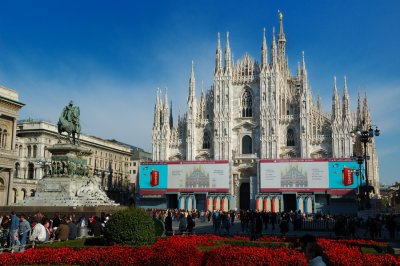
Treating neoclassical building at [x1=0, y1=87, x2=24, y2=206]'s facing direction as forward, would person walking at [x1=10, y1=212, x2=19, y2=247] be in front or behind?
in front

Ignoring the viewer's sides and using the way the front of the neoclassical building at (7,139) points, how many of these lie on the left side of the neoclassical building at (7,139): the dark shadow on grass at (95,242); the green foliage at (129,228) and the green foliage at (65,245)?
0

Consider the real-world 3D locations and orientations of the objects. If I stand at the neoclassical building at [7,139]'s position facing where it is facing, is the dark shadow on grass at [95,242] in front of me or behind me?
in front

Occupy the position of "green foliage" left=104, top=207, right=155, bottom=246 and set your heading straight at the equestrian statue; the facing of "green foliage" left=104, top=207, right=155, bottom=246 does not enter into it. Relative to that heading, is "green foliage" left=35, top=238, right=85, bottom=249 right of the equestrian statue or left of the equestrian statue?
left

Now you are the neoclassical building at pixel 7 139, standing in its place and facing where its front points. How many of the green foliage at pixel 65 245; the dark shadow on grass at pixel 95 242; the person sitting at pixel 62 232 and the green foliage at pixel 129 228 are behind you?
0

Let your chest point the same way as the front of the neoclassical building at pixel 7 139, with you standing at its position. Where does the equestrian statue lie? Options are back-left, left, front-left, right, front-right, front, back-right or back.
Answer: front-right

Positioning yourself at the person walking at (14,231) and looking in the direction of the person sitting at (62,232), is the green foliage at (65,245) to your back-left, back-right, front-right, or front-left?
front-right

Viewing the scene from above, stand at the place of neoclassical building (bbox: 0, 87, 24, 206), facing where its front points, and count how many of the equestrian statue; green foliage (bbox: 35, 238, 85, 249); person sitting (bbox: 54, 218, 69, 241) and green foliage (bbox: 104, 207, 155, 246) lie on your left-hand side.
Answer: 0

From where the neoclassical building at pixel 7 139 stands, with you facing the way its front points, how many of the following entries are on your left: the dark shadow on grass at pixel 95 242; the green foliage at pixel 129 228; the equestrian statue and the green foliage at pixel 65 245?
0

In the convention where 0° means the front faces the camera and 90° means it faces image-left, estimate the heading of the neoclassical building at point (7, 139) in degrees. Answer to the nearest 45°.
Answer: approximately 315°

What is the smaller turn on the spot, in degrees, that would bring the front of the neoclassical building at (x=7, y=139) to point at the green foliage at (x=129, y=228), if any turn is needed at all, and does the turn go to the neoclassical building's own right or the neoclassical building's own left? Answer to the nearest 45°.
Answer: approximately 45° to the neoclassical building's own right

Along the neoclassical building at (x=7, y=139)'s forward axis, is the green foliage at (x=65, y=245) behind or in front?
in front

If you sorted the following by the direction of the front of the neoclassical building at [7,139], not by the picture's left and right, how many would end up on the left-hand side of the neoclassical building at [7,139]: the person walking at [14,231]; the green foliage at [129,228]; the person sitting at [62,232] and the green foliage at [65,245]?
0

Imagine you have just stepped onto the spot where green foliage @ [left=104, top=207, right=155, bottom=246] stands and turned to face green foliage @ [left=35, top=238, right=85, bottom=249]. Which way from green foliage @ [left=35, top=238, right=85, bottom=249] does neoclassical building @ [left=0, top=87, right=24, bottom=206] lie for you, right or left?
right

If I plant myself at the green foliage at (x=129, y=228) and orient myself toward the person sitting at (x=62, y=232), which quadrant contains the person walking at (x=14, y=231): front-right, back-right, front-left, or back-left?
front-left

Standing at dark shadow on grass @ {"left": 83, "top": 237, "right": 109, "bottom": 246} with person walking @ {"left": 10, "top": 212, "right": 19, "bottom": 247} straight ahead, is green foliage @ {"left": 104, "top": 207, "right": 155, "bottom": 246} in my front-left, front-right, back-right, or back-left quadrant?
back-left
